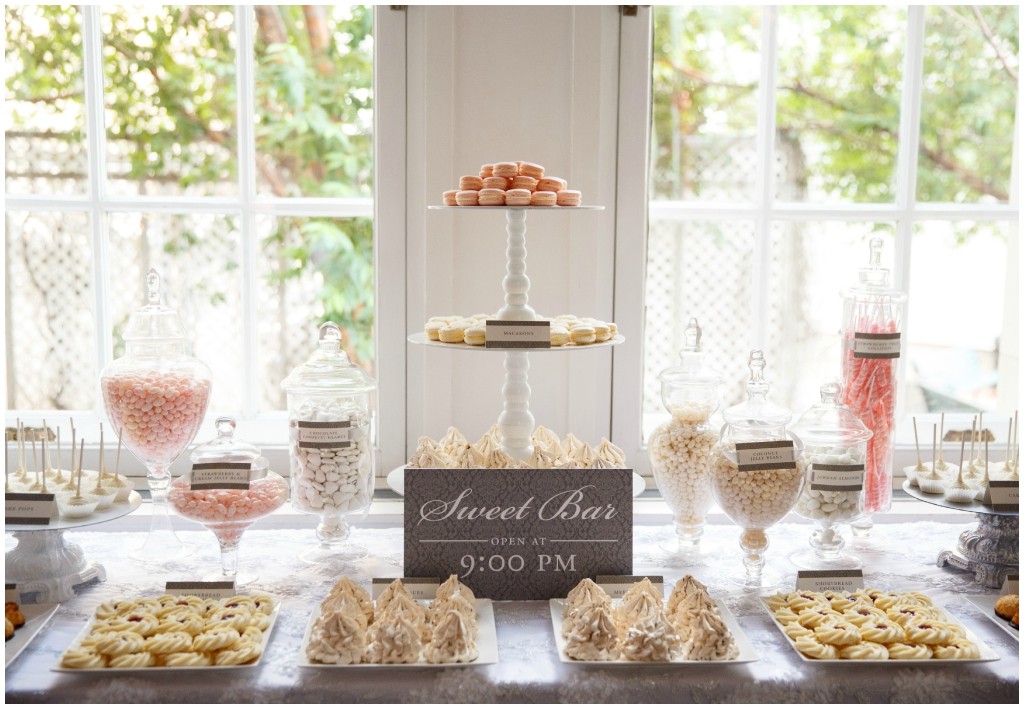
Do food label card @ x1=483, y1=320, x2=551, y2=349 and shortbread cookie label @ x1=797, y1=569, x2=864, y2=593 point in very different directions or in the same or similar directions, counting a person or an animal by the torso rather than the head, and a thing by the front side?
same or similar directions

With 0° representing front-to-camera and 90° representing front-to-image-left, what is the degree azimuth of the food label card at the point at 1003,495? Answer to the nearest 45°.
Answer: approximately 0°

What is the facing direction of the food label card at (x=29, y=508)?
toward the camera

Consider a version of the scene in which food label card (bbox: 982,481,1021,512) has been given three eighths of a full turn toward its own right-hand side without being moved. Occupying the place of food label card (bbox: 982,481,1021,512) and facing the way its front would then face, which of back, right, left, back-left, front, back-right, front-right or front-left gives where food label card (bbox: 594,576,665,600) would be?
left

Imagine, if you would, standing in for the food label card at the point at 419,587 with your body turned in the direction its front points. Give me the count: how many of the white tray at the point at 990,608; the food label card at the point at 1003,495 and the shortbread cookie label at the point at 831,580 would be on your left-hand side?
3

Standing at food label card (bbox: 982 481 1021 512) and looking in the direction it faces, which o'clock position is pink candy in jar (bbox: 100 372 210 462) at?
The pink candy in jar is roughly at 2 o'clock from the food label card.

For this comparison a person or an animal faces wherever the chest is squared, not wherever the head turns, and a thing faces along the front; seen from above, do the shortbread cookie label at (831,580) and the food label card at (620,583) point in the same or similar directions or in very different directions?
same or similar directions

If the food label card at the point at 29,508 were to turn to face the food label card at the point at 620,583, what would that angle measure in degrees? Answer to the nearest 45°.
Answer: approximately 45° to its left

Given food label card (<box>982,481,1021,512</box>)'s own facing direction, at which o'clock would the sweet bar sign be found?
The sweet bar sign is roughly at 2 o'clock from the food label card.

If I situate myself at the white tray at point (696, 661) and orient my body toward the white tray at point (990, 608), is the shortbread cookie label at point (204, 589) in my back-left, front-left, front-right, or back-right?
back-left

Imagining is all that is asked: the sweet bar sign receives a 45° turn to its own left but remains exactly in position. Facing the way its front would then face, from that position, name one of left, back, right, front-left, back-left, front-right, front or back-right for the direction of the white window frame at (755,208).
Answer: left

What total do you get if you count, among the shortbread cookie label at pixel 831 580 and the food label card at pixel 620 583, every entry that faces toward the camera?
2

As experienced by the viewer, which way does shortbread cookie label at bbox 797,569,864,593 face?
facing the viewer

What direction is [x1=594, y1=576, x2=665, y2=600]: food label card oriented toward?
toward the camera

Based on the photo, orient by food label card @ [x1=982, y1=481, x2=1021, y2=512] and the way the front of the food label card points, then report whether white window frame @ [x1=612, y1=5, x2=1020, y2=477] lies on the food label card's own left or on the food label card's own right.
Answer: on the food label card's own right

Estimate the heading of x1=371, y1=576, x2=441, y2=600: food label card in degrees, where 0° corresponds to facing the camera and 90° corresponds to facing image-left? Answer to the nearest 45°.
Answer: approximately 0°

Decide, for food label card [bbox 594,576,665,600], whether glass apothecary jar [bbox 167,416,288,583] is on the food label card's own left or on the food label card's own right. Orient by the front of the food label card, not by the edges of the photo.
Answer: on the food label card's own right
